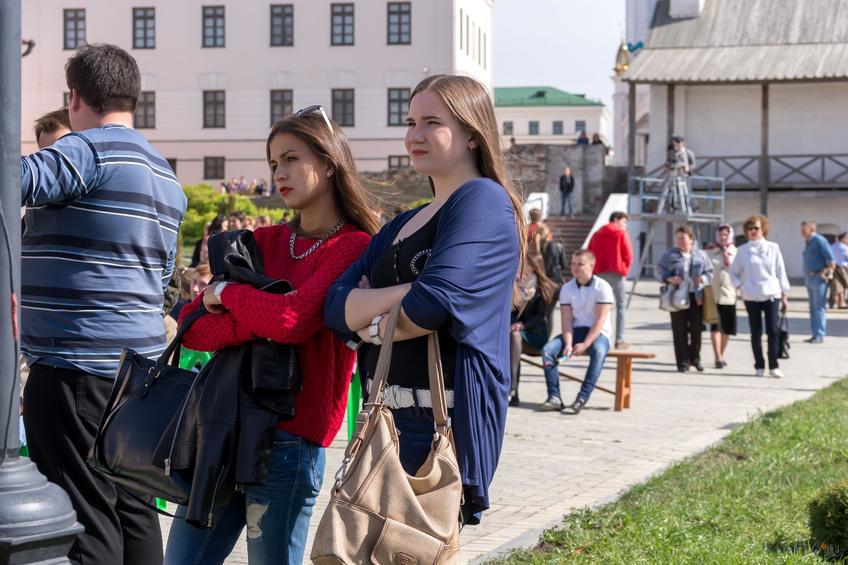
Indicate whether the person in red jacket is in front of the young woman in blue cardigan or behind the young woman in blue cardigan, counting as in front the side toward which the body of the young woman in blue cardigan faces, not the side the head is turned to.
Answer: behind

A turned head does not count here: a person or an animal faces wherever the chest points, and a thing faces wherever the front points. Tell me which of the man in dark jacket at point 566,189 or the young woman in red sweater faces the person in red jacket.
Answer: the man in dark jacket

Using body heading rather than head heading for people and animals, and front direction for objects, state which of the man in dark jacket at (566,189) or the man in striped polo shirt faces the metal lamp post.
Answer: the man in dark jacket

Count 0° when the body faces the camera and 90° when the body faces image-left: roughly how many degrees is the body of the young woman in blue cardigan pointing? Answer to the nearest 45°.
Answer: approximately 45°

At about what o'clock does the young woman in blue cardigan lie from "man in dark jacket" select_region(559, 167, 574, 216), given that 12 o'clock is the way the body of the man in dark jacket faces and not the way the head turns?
The young woman in blue cardigan is roughly at 12 o'clock from the man in dark jacket.

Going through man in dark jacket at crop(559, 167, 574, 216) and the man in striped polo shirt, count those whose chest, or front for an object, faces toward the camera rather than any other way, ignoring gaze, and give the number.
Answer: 1

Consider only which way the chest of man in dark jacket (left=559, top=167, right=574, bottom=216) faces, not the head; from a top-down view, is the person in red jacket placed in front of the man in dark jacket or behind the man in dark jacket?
in front

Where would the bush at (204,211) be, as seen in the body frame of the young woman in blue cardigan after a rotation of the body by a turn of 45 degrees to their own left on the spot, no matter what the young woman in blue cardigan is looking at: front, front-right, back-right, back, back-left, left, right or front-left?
back

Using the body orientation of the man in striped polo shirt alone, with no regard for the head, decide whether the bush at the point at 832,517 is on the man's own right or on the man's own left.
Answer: on the man's own right

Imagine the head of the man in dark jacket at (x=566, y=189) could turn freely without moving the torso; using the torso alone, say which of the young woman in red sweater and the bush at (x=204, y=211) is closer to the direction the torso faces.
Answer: the young woman in red sweater

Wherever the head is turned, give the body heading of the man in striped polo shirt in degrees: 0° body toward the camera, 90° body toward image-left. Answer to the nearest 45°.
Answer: approximately 135°

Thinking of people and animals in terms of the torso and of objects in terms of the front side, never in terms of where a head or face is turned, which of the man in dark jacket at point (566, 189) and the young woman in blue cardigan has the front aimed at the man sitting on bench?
the man in dark jacket
